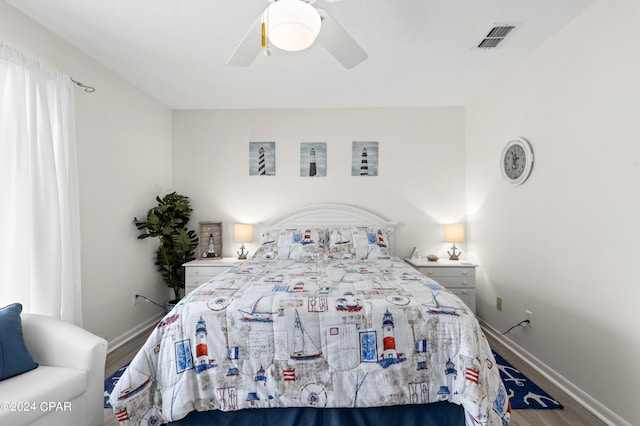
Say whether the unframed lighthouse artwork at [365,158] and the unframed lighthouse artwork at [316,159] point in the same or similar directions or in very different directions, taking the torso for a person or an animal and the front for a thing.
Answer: same or similar directions

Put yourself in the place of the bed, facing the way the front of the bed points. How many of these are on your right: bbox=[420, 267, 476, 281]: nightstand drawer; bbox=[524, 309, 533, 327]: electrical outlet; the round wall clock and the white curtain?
1

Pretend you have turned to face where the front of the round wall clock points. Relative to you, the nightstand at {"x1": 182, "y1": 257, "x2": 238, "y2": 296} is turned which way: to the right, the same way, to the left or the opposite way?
to the left

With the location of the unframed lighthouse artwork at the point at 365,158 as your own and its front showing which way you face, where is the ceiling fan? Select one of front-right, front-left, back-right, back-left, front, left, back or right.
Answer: front

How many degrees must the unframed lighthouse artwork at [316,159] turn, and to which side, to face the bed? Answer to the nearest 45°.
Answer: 0° — it already faces it

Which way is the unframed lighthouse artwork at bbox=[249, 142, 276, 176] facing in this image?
toward the camera

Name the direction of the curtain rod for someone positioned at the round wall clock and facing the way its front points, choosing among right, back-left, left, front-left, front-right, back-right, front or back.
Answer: front

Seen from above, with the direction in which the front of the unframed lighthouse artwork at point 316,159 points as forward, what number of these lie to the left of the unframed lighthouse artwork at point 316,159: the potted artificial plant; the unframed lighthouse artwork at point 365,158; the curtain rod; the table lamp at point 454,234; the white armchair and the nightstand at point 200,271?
2

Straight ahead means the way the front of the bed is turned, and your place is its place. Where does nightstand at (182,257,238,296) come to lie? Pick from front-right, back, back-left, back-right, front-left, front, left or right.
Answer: back-right

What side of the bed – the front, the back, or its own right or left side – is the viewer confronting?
front

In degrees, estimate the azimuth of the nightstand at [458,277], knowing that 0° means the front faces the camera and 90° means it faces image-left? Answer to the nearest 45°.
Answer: approximately 0°

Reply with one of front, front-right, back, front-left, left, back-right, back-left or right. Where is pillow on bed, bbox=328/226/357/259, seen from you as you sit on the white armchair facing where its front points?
front-left

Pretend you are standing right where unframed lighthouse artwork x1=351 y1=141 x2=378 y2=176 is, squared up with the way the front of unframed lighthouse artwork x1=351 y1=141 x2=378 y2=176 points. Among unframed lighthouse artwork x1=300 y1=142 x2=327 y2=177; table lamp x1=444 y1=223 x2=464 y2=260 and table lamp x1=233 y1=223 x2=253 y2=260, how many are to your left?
1
